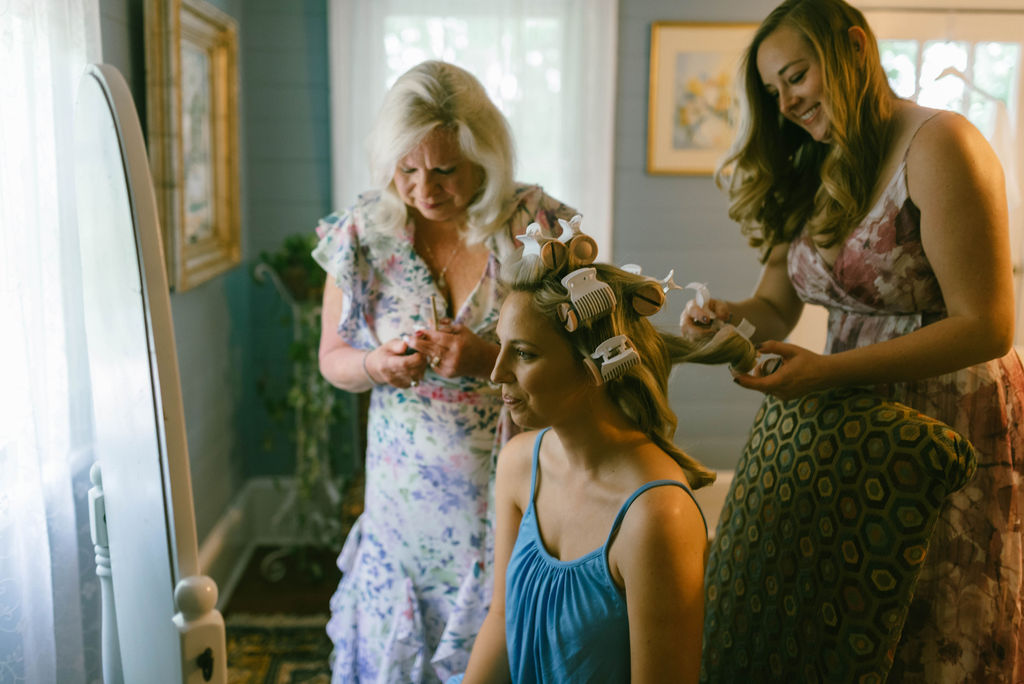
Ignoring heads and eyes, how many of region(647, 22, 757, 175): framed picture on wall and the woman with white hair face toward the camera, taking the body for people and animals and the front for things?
2

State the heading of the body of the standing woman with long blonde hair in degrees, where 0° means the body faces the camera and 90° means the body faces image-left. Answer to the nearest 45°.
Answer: approximately 45°

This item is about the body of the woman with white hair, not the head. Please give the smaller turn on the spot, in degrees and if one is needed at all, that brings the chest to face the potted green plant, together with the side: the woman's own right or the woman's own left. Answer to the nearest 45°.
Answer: approximately 180°

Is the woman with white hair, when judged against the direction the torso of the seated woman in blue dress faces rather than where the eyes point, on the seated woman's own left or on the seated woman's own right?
on the seated woman's own right

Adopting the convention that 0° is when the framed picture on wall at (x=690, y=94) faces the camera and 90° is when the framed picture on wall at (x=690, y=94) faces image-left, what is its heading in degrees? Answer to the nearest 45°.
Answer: approximately 0°

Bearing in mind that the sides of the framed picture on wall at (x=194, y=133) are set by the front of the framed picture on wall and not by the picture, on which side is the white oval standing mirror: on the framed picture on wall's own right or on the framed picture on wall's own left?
on the framed picture on wall's own right

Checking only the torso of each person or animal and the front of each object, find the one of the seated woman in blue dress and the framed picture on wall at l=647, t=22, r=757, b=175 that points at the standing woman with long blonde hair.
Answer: the framed picture on wall

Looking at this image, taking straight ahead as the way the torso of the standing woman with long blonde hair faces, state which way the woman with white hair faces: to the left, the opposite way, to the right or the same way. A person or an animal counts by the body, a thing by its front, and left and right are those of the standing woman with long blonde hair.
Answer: to the left
